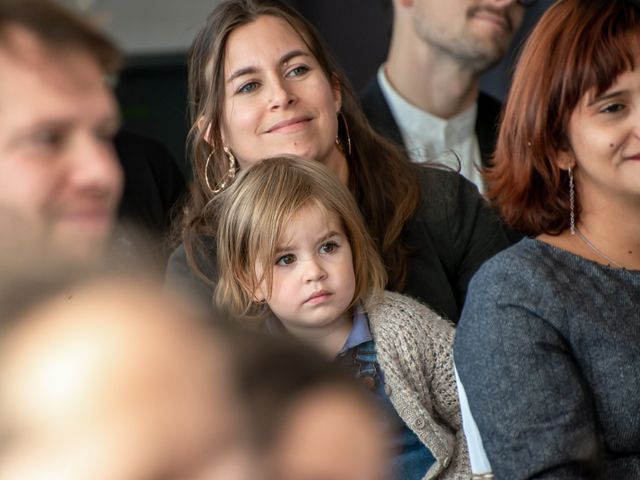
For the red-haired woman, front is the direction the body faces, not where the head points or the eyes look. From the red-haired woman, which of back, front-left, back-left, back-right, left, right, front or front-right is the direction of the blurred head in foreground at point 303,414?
front-right

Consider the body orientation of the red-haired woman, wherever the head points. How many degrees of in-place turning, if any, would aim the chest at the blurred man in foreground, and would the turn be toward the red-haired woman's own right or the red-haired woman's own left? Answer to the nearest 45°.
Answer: approximately 45° to the red-haired woman's own right

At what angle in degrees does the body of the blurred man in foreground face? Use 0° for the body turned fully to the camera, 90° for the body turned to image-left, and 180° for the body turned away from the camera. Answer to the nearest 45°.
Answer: approximately 315°
